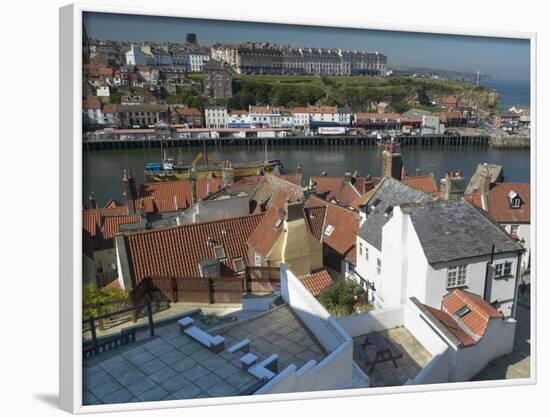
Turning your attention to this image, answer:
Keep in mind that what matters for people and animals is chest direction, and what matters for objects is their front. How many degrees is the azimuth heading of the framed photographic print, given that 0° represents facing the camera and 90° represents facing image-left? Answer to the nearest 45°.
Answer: approximately 315°
